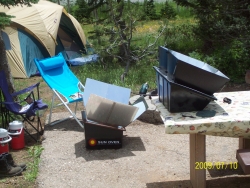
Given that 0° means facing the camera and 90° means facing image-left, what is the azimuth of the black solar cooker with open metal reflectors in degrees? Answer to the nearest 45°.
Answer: approximately 0°

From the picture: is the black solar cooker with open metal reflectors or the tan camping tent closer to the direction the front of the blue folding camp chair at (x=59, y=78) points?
the black solar cooker with open metal reflectors

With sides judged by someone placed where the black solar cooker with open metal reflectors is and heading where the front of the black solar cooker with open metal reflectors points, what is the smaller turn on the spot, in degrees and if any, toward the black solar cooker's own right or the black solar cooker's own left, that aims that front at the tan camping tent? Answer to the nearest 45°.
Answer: approximately 180°

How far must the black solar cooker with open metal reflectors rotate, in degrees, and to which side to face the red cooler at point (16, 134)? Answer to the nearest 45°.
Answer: approximately 90° to its right

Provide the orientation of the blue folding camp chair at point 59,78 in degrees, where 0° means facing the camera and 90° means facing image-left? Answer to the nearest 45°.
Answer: approximately 315°

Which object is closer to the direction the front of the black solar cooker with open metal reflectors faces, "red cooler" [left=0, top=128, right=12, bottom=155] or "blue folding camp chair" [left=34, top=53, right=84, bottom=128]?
the red cooler

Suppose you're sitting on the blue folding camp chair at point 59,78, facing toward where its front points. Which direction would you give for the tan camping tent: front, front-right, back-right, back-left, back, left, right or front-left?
back-left

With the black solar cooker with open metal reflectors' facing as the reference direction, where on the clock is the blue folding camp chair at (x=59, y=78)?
The blue folding camp chair is roughly at 5 o'clock from the black solar cooker with open metal reflectors.

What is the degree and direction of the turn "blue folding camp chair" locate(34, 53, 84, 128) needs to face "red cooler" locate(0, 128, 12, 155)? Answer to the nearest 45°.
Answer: approximately 45° to its right

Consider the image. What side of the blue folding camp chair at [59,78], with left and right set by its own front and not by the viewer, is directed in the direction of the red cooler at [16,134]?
right
